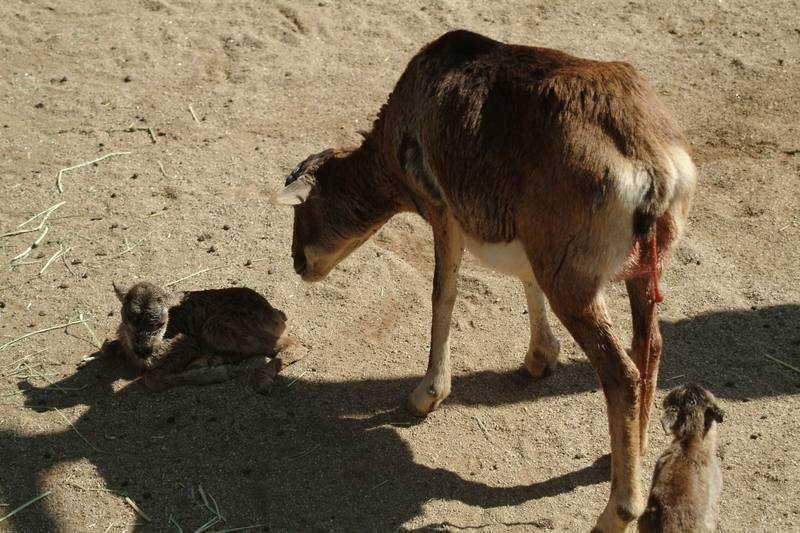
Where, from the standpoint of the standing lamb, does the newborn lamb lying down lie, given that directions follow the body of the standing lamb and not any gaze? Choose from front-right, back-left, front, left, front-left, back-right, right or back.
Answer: left

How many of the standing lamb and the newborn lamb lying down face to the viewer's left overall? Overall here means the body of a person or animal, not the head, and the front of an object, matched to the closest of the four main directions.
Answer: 1

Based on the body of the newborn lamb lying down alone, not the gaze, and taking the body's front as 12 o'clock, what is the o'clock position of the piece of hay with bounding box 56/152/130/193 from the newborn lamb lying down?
The piece of hay is roughly at 2 o'clock from the newborn lamb lying down.

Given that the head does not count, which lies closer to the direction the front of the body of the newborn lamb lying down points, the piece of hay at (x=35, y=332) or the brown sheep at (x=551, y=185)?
the piece of hay

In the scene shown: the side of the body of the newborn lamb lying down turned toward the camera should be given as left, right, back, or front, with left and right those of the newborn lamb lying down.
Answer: left

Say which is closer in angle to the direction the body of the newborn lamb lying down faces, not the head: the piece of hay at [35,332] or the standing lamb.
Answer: the piece of hay

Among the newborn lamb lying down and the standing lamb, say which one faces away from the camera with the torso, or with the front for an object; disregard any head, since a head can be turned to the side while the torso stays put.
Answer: the standing lamb

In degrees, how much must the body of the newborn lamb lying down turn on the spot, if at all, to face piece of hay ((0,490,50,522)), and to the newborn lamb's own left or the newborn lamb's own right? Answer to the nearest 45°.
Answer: approximately 45° to the newborn lamb's own left

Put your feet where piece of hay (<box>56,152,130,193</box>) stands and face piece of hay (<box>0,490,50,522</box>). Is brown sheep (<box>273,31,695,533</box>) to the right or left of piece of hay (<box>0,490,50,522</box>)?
left

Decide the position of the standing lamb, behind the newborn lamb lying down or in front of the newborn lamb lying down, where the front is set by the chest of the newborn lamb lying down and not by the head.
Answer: behind

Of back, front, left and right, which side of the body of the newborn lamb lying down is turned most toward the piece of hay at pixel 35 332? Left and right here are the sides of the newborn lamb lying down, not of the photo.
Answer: front

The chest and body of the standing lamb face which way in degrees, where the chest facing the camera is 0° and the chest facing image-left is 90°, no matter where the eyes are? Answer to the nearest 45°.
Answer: approximately 180°

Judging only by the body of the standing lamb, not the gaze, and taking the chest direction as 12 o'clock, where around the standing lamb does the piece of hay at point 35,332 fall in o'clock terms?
The piece of hay is roughly at 9 o'clock from the standing lamb.

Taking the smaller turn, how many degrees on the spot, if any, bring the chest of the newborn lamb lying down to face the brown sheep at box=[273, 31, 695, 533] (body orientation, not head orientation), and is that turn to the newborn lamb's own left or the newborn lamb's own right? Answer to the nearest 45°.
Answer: approximately 135° to the newborn lamb's own left
